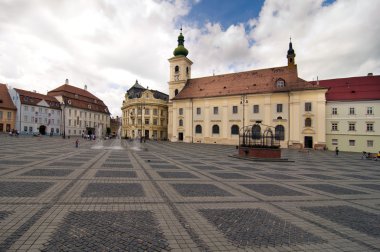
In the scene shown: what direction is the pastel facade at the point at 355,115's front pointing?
toward the camera
